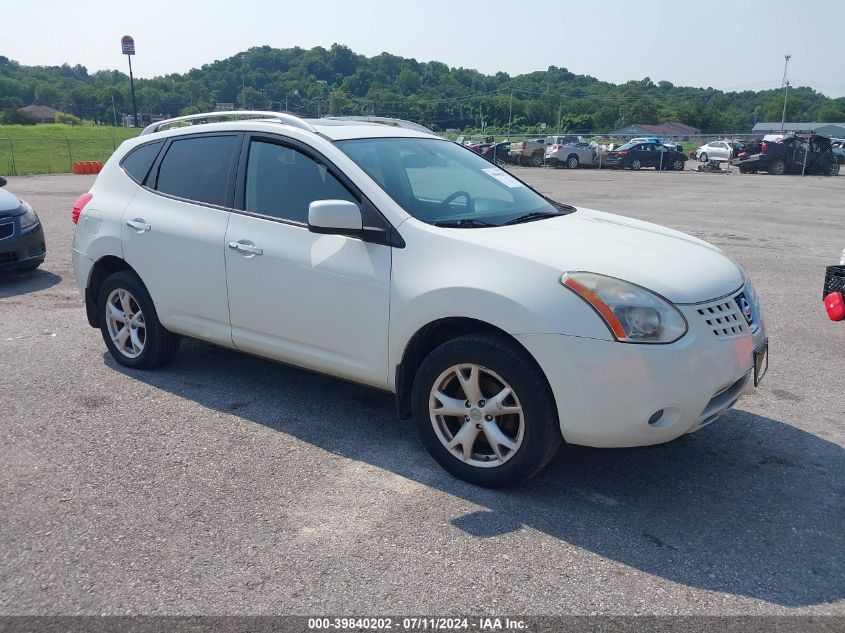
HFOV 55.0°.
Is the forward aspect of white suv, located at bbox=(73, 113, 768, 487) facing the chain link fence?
no

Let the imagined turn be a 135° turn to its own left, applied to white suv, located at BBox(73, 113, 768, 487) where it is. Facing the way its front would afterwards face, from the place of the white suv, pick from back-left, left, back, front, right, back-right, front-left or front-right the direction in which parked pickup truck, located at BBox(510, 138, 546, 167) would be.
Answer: front

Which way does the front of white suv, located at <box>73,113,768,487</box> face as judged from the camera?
facing the viewer and to the right of the viewer
